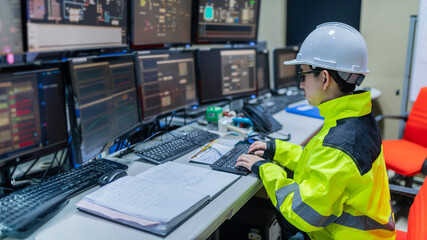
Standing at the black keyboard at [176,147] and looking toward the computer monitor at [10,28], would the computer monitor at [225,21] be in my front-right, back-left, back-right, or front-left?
back-right

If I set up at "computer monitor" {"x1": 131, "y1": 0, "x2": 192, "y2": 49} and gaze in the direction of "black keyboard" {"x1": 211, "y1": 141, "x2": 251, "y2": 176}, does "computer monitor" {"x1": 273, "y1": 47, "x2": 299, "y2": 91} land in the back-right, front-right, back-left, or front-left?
back-left

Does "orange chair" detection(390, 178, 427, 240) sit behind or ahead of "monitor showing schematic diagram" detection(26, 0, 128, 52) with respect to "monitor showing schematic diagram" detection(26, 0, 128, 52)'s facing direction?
ahead

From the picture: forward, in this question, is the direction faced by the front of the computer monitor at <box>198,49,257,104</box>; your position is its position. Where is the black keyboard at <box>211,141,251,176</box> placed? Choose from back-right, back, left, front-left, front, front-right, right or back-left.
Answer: front-right

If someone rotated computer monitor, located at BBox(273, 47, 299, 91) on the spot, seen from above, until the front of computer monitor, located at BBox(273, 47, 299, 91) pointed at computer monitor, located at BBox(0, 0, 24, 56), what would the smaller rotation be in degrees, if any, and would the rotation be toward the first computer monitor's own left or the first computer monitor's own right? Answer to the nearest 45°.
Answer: approximately 45° to the first computer monitor's own right

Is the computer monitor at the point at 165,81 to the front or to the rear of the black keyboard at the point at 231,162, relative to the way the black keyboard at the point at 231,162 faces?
to the rear

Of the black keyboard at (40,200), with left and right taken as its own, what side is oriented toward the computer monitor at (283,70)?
left

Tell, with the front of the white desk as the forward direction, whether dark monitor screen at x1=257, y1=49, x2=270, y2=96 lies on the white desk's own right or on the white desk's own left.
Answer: on the white desk's own left

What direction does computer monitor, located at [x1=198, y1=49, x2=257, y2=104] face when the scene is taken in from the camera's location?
facing the viewer and to the right of the viewer

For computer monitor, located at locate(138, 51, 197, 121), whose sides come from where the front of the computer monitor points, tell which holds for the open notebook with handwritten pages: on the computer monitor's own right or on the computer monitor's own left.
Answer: on the computer monitor's own right
